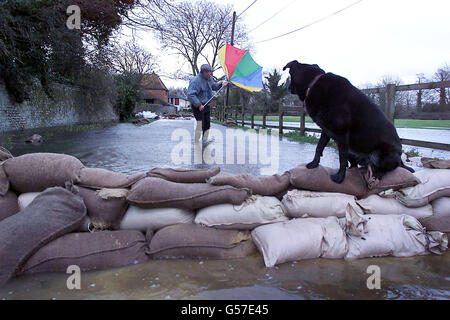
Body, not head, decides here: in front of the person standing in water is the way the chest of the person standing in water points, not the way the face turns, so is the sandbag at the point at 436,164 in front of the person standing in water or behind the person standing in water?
in front

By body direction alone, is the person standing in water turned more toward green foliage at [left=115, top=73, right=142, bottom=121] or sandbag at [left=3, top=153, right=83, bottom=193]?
the sandbag

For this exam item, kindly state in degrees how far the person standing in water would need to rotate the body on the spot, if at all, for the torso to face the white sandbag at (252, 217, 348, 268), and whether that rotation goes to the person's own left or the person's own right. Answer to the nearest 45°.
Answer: approximately 45° to the person's own right

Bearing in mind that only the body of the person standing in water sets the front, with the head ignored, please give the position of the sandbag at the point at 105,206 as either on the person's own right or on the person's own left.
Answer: on the person's own right

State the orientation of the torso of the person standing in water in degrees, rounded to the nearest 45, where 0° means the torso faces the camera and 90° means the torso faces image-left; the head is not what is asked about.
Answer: approximately 315°

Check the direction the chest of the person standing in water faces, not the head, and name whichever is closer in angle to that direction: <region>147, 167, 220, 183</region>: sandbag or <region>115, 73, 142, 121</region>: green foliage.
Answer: the sandbag

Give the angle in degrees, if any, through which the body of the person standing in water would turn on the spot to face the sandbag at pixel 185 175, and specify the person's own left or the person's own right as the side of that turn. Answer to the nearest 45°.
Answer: approximately 45° to the person's own right

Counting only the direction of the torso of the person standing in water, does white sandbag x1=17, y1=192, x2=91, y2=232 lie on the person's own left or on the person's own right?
on the person's own right

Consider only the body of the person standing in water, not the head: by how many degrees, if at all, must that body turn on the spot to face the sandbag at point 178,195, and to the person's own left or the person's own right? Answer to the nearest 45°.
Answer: approximately 45° to the person's own right

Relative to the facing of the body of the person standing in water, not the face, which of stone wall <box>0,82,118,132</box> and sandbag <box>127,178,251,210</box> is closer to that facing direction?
the sandbag

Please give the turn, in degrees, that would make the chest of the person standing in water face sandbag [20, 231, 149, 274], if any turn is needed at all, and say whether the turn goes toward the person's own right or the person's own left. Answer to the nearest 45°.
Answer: approximately 45° to the person's own right

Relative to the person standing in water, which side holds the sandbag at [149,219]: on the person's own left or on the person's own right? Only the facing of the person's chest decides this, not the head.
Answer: on the person's own right

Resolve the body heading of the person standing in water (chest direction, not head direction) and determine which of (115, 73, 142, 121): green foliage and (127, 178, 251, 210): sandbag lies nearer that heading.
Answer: the sandbag

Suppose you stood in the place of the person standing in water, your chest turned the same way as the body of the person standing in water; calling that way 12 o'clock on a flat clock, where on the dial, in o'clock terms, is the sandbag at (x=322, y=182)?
The sandbag is roughly at 1 o'clock from the person standing in water.
